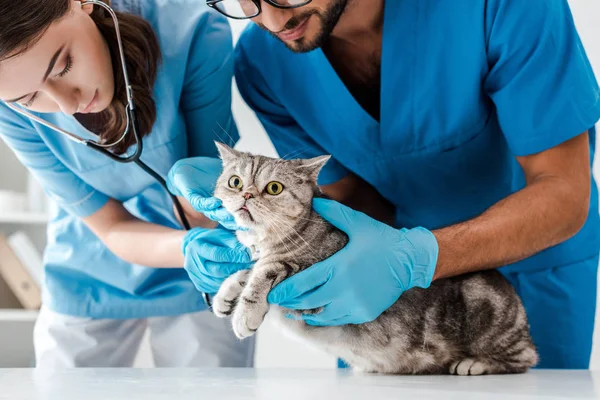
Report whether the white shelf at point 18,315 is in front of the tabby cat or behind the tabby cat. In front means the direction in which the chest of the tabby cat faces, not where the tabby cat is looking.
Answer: in front

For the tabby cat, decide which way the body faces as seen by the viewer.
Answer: to the viewer's left

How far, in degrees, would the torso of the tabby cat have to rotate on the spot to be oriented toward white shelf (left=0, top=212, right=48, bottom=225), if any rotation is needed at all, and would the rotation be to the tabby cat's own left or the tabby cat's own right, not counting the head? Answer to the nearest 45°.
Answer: approximately 45° to the tabby cat's own right

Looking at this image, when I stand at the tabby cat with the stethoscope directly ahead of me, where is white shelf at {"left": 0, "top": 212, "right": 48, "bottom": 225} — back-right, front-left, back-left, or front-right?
front-right
